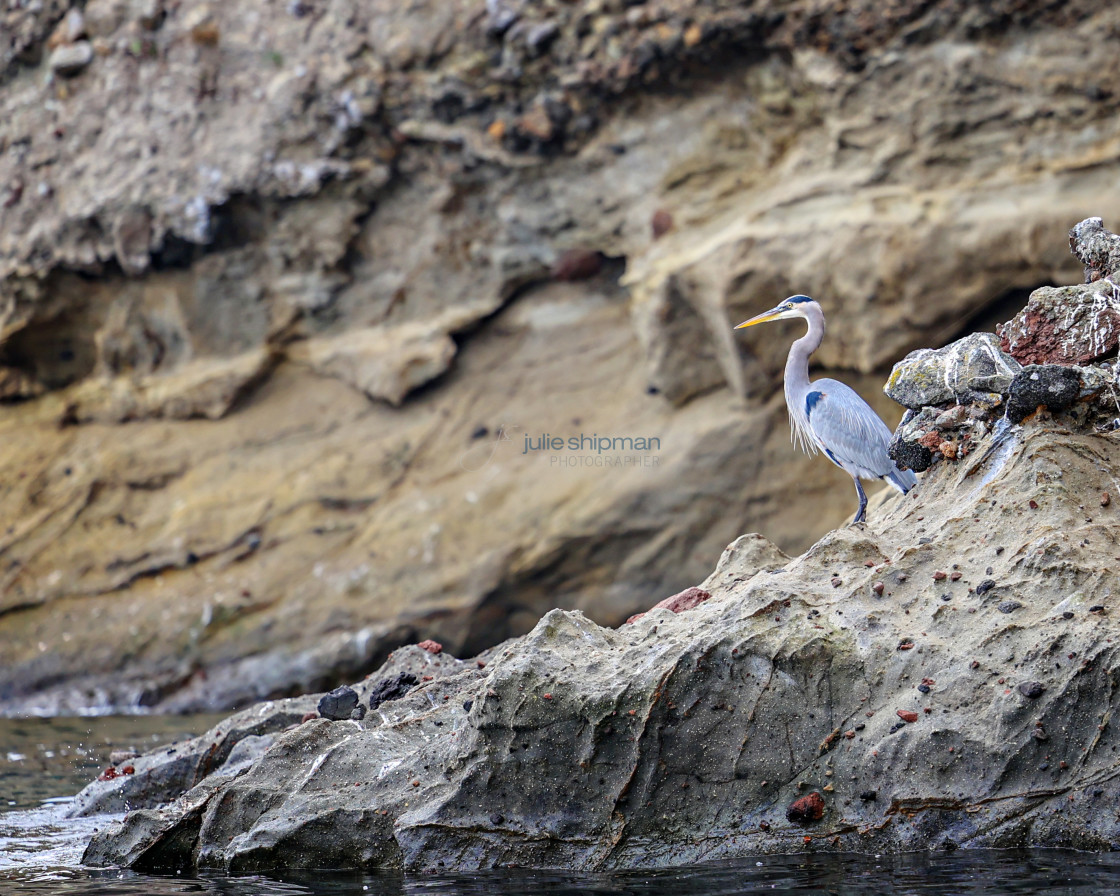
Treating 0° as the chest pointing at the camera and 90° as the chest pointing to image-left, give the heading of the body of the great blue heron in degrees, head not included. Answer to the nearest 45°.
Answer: approximately 90°

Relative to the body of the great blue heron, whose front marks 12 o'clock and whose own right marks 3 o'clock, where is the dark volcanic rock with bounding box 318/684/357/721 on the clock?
The dark volcanic rock is roughly at 11 o'clock from the great blue heron.
